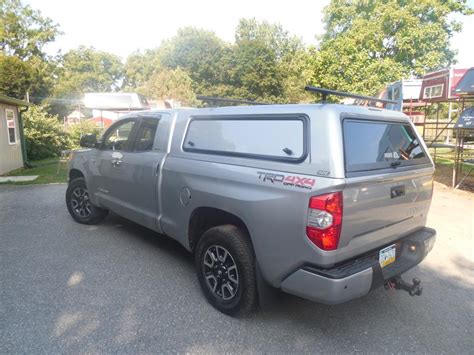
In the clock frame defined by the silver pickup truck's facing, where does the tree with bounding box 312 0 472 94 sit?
The tree is roughly at 2 o'clock from the silver pickup truck.

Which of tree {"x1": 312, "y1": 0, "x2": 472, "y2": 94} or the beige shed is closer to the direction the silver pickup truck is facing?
the beige shed

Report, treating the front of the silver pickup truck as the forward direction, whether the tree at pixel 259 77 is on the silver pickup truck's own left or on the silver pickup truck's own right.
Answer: on the silver pickup truck's own right

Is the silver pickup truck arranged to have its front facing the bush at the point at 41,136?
yes

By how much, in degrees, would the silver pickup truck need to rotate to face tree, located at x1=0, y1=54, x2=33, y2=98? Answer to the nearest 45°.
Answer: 0° — it already faces it

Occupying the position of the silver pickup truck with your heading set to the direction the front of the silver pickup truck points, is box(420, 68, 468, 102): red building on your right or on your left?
on your right

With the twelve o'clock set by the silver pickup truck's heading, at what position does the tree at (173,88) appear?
The tree is roughly at 1 o'clock from the silver pickup truck.

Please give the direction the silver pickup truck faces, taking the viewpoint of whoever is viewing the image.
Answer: facing away from the viewer and to the left of the viewer
